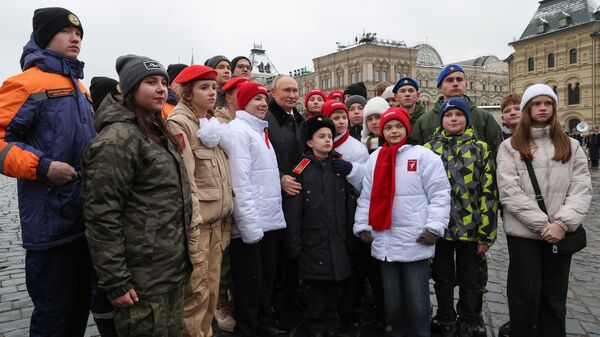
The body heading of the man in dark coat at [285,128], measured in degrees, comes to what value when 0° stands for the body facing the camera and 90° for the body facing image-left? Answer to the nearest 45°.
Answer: approximately 315°

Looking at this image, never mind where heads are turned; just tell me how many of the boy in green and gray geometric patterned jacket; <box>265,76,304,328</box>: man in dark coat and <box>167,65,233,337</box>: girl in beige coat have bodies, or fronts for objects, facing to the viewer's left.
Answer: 0

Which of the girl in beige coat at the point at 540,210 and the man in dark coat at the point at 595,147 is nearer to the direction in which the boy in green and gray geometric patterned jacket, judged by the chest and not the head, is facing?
the girl in beige coat

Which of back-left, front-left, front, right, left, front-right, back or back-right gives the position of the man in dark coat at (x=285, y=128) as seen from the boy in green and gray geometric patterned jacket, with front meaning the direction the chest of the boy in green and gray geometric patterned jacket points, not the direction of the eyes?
right

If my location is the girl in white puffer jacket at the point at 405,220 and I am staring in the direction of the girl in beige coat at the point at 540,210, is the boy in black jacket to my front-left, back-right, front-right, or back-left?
back-left

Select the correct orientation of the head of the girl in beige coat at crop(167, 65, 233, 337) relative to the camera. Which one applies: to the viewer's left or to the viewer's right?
to the viewer's right

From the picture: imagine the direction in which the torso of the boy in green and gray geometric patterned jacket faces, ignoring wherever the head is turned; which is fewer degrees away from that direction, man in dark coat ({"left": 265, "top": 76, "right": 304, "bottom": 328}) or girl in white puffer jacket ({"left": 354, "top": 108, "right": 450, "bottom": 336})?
the girl in white puffer jacket

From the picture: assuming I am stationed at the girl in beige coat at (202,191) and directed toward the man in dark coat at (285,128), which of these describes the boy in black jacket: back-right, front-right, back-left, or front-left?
front-right

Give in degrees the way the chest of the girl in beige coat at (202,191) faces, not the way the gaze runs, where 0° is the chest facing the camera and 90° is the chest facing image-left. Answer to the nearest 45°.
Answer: approximately 315°

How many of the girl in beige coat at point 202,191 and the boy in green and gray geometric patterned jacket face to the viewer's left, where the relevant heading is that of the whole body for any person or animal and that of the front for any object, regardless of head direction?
0

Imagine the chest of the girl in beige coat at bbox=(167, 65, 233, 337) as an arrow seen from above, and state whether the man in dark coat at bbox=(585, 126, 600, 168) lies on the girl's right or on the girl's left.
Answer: on the girl's left

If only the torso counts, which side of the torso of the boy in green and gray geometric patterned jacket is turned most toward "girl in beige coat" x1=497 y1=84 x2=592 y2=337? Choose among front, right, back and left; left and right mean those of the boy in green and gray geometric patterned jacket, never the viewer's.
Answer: left

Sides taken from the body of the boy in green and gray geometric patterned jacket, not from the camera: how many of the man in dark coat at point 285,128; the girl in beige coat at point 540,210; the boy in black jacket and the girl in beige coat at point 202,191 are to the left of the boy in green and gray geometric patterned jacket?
1

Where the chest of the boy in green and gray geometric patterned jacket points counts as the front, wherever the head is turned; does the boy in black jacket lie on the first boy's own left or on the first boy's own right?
on the first boy's own right

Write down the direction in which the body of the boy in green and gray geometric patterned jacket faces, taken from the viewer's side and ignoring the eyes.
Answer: toward the camera
